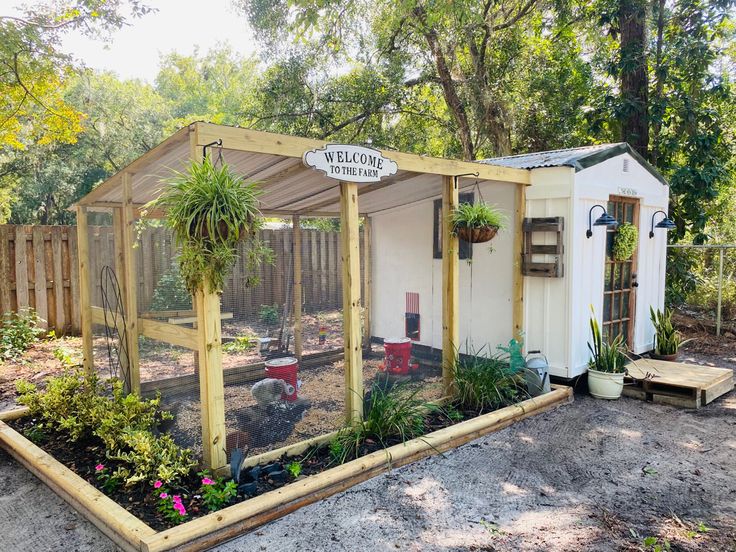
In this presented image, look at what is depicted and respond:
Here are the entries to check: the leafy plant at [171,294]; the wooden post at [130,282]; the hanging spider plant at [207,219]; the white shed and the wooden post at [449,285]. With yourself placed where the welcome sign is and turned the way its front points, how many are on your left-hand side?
2

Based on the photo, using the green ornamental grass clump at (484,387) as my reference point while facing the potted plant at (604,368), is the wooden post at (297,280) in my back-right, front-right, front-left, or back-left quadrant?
back-left

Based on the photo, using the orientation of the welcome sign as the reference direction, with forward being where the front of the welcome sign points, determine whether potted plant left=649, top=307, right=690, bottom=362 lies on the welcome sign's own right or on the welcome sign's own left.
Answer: on the welcome sign's own left

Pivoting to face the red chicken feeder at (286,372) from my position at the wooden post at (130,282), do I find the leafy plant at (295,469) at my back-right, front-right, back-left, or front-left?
front-right

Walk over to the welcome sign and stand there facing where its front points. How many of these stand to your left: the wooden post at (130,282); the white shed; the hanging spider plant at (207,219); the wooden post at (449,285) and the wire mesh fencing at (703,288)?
3

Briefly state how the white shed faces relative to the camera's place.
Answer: facing the viewer and to the right of the viewer

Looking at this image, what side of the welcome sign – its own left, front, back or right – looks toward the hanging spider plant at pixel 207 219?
right

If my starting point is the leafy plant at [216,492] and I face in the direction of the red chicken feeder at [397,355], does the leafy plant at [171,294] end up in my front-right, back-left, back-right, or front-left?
front-left

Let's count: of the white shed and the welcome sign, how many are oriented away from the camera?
0

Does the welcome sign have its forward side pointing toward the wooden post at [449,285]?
no

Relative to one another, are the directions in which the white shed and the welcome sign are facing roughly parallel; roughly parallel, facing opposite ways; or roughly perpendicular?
roughly parallel

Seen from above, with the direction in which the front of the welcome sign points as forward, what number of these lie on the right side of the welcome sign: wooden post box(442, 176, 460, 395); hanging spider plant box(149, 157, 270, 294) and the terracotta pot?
1

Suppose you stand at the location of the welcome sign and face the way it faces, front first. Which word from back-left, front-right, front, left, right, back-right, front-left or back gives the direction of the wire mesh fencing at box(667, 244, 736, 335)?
left

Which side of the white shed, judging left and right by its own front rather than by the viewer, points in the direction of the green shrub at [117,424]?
right

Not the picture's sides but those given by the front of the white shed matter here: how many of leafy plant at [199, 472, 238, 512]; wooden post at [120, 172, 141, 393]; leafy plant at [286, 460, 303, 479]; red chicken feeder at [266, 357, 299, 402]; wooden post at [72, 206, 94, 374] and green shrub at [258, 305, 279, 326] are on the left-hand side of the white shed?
0

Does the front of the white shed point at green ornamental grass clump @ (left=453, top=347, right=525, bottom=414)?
no
